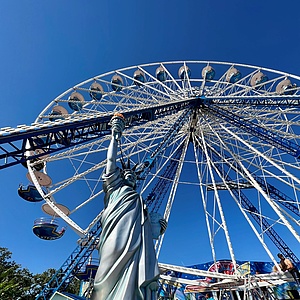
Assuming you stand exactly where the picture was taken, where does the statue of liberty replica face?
facing the viewer and to the right of the viewer
